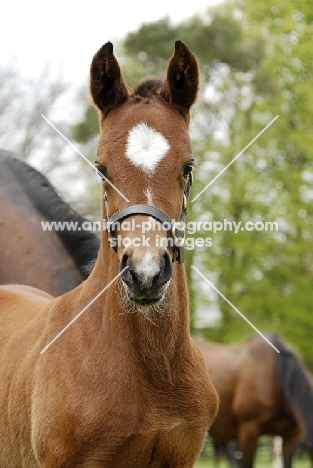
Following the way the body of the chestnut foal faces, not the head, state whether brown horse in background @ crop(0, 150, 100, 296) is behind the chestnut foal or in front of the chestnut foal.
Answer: behind

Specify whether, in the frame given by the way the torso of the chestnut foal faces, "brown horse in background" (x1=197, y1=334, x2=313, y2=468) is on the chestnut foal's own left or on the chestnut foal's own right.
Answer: on the chestnut foal's own left

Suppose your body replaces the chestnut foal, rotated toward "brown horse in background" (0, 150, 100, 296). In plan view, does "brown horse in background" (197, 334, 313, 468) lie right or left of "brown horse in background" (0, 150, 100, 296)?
right

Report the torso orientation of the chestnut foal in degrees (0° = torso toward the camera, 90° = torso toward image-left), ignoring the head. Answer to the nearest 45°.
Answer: approximately 315°
